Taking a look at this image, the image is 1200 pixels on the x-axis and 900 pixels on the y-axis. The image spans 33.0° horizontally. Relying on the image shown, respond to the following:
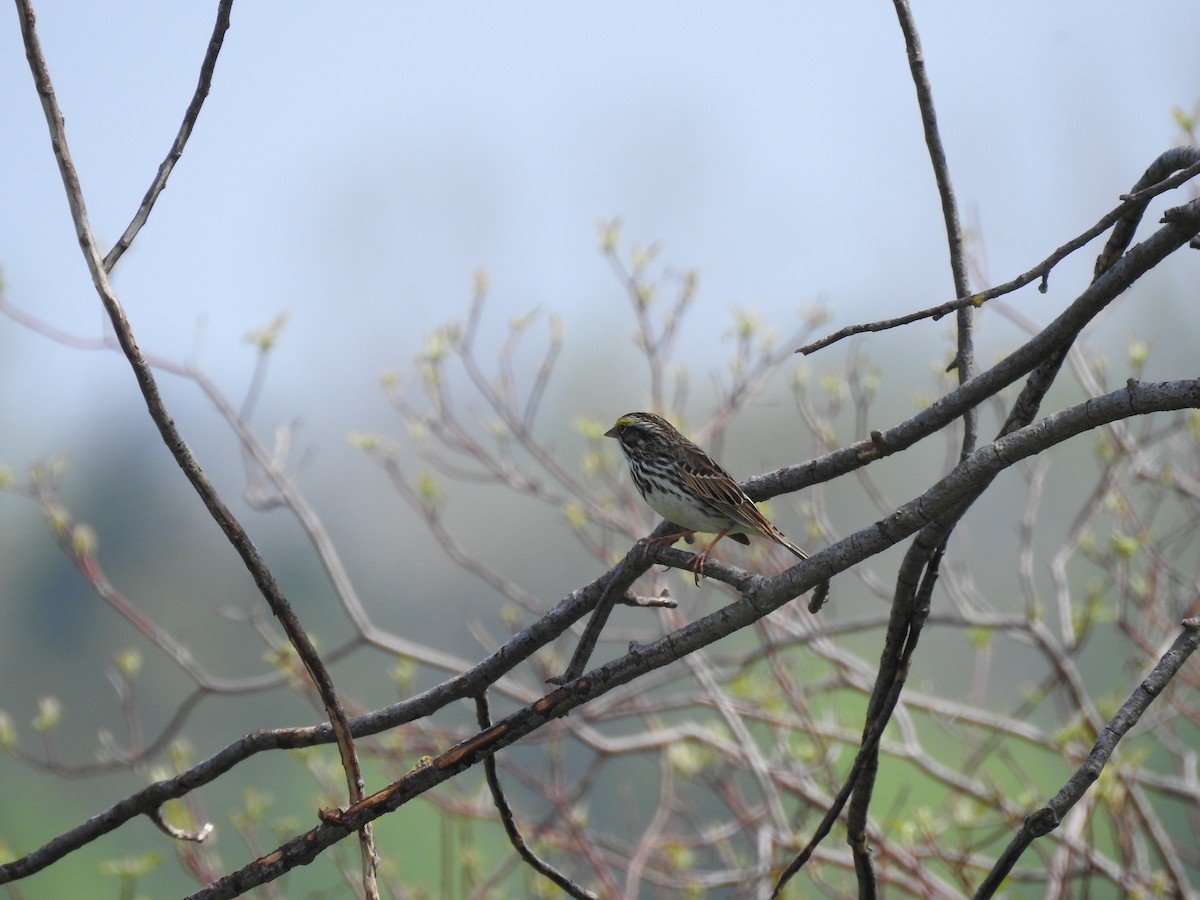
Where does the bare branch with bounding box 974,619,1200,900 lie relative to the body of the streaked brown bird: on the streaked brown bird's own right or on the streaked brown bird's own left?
on the streaked brown bird's own left

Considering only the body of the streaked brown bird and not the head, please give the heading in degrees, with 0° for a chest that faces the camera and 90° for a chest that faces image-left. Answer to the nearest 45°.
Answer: approximately 90°
